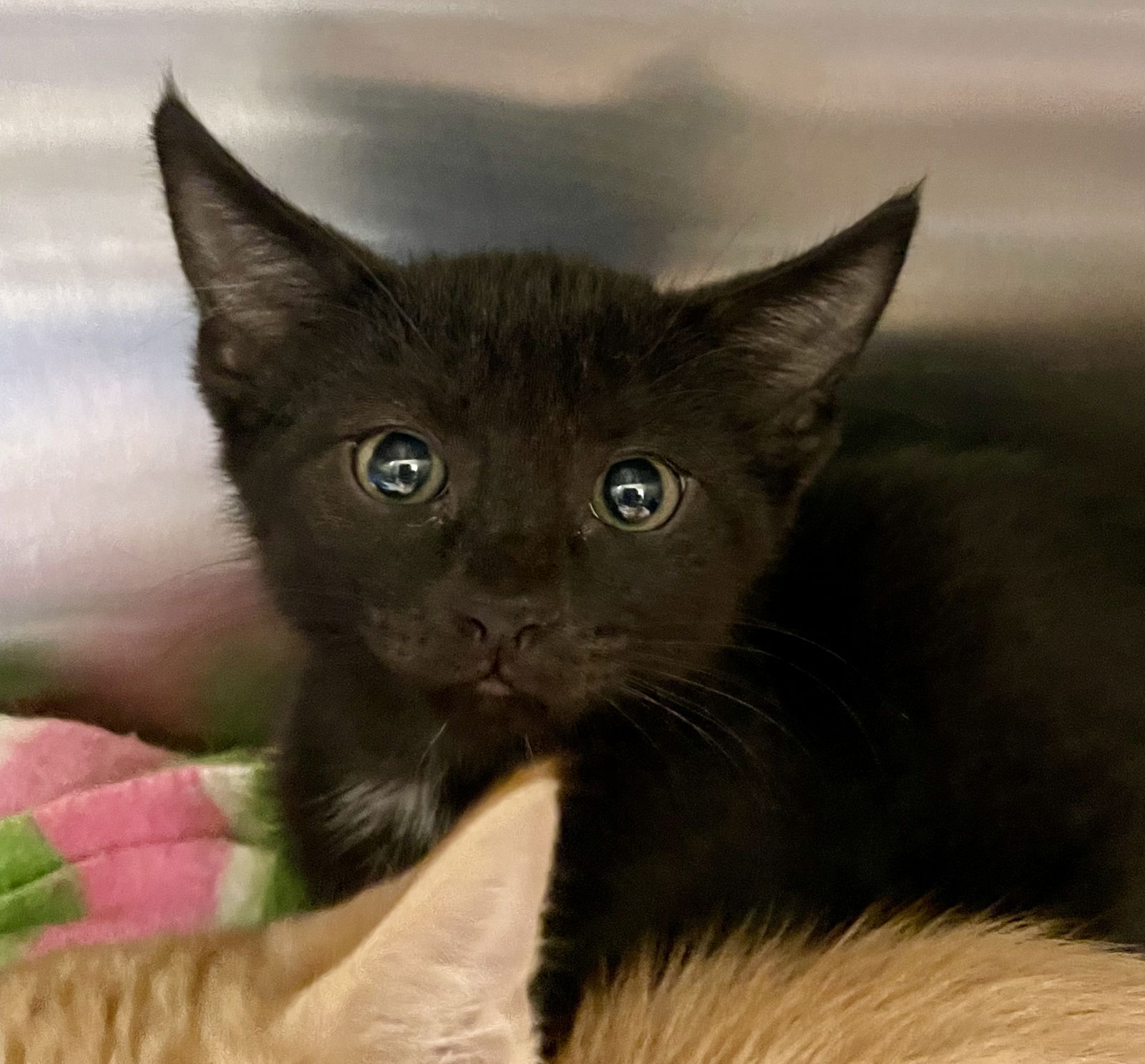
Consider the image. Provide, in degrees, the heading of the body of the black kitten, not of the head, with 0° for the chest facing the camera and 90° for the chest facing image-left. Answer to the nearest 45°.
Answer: approximately 45°

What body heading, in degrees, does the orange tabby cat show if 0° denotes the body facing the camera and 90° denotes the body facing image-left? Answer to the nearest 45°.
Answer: approximately 90°

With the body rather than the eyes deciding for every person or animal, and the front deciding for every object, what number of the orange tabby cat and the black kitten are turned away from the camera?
0
